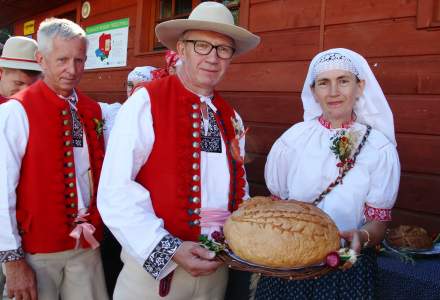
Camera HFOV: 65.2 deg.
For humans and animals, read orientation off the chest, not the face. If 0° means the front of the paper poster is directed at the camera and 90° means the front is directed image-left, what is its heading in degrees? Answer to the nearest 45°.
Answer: approximately 45°

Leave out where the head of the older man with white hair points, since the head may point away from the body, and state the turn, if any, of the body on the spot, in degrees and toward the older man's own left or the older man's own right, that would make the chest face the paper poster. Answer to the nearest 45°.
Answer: approximately 135° to the older man's own left

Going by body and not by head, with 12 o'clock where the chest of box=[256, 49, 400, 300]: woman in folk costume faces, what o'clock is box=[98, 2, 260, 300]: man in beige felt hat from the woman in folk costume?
The man in beige felt hat is roughly at 2 o'clock from the woman in folk costume.

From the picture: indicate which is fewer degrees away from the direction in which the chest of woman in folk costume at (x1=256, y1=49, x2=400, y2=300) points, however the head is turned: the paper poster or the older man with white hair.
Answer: the older man with white hair

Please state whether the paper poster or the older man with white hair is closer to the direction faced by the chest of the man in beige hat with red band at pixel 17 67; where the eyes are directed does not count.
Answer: the older man with white hair

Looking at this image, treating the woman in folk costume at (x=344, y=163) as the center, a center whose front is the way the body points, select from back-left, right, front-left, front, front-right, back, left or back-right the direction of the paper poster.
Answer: back-right

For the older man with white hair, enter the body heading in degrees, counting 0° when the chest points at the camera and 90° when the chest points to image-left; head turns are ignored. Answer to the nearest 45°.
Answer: approximately 315°
